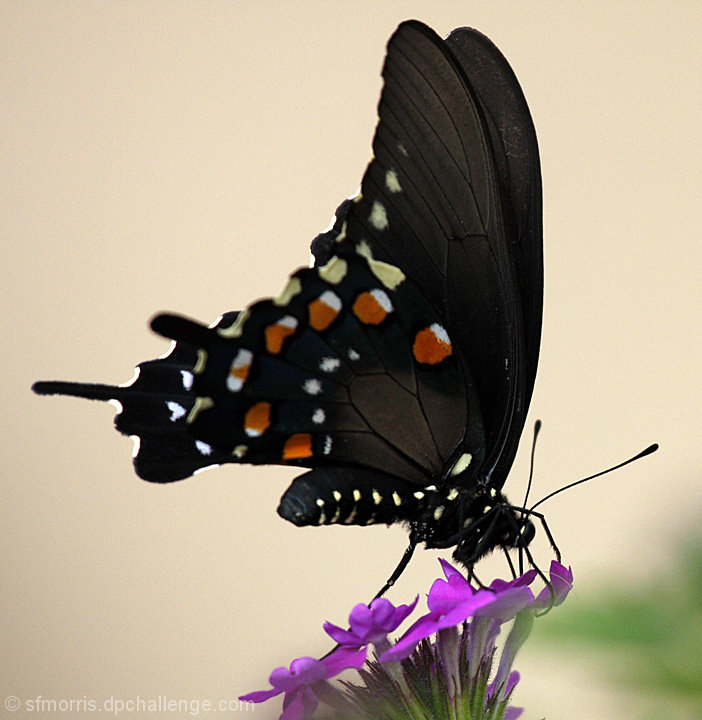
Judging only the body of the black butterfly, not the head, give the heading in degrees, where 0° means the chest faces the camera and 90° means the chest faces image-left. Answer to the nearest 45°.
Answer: approximately 270°
